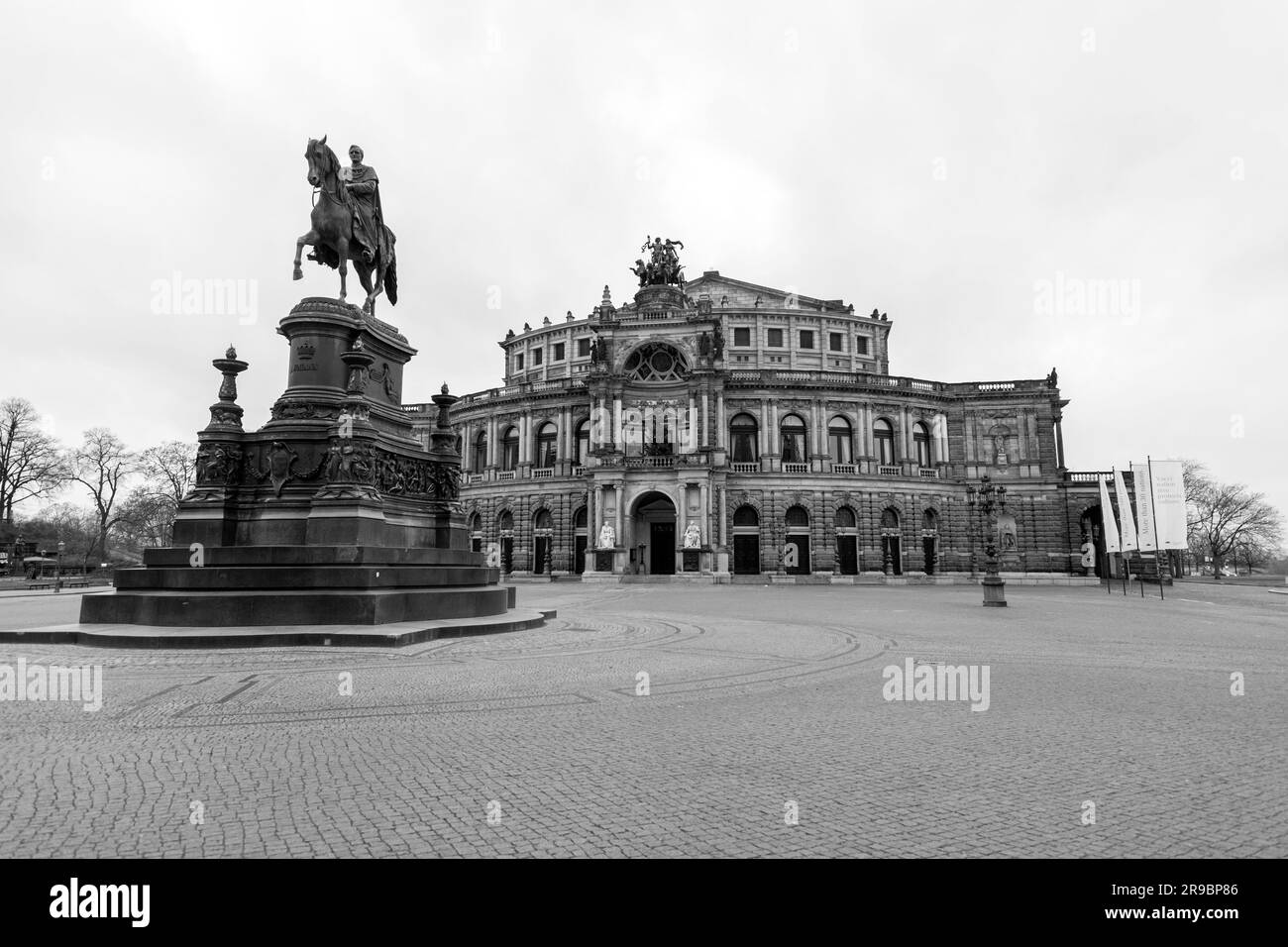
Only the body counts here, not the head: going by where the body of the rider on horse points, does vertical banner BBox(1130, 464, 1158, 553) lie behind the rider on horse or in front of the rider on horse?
behind

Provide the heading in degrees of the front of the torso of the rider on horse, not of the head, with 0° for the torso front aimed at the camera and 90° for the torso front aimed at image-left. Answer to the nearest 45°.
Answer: approximately 45°
